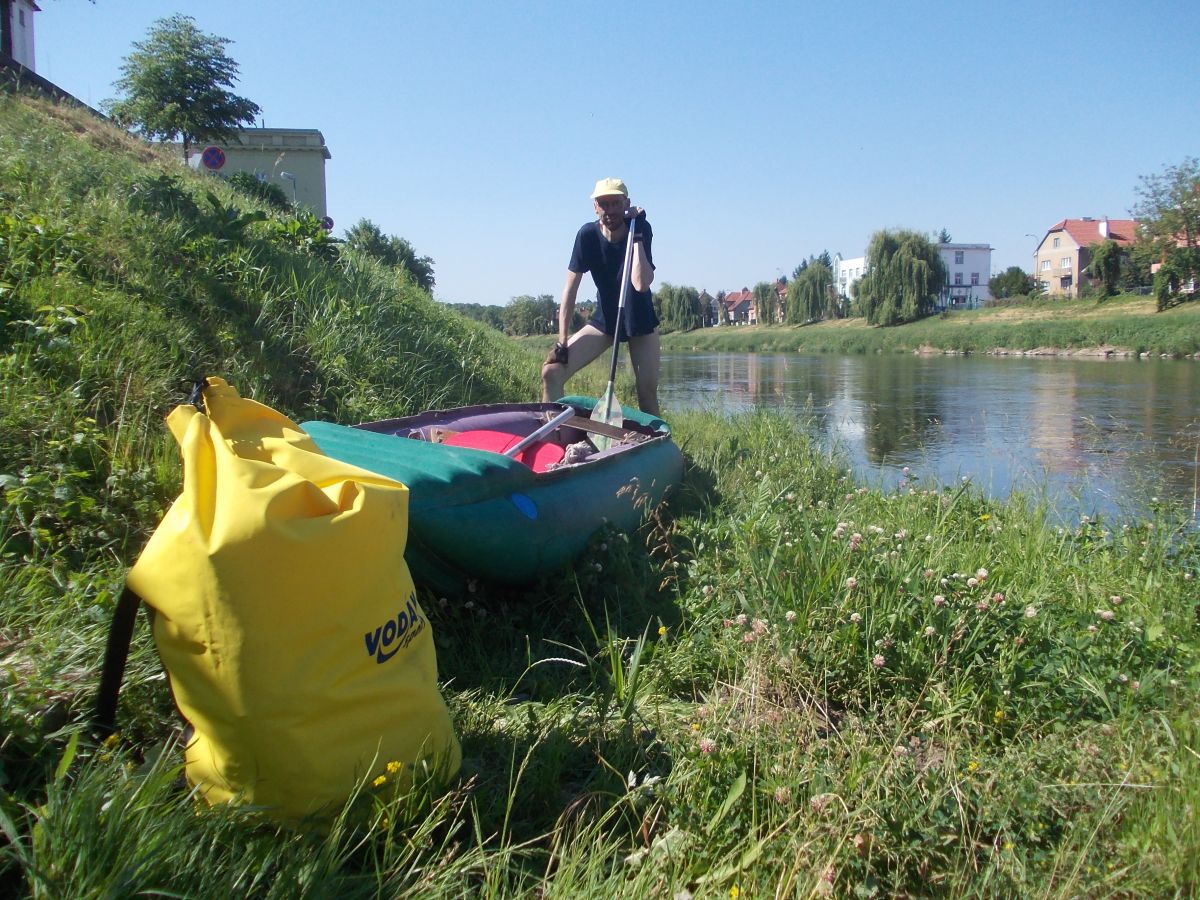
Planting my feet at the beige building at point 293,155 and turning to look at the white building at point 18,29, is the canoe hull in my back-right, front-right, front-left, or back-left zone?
front-left
